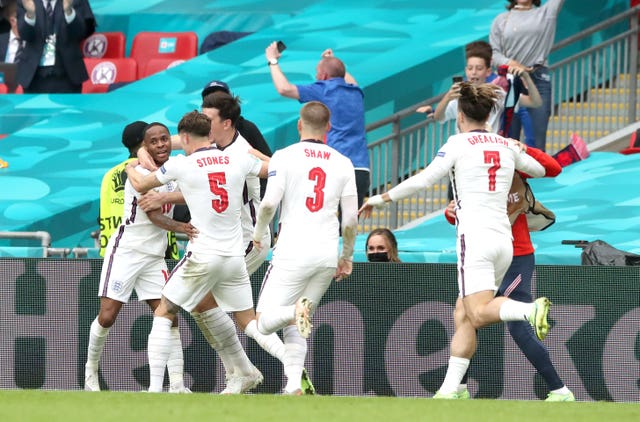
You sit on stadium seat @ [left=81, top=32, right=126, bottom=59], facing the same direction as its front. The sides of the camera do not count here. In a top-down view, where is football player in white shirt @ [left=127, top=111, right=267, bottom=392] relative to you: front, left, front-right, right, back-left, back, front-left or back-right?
front

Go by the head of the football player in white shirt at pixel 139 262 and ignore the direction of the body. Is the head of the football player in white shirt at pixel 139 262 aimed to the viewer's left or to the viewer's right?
to the viewer's right

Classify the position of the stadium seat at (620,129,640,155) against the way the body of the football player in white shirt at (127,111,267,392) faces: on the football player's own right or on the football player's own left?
on the football player's own right

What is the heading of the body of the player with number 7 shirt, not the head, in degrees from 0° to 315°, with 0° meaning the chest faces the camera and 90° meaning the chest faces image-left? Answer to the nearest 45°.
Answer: approximately 135°

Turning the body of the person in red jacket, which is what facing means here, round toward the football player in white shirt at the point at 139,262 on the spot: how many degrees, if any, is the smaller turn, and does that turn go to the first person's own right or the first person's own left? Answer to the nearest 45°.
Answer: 0° — they already face them

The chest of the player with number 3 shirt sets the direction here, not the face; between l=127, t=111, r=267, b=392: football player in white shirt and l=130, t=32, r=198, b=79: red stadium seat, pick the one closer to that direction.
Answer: the red stadium seat

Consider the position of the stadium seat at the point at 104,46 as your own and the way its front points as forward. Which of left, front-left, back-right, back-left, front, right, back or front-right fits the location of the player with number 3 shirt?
front

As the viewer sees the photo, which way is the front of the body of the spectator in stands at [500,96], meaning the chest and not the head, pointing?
toward the camera

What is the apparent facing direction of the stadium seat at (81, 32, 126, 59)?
toward the camera

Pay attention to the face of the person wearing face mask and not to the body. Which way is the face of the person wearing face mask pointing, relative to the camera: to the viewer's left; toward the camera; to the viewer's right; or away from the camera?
toward the camera

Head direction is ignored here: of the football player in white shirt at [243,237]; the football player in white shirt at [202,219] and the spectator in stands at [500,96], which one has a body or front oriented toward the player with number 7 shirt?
the spectator in stands

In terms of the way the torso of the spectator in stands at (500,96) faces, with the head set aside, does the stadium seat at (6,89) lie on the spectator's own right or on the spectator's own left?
on the spectator's own right

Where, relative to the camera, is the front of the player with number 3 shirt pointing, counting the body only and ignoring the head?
away from the camera
